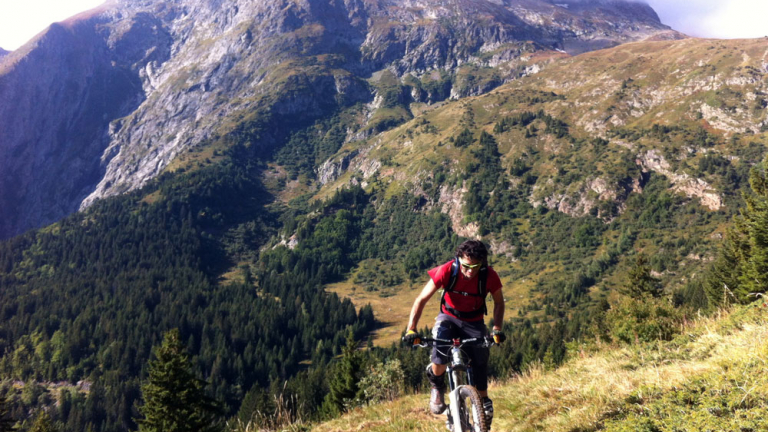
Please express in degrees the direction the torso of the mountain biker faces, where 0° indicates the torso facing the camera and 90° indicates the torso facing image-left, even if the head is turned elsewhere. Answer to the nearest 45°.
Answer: approximately 0°

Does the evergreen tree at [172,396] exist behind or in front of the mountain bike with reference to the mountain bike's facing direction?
behind

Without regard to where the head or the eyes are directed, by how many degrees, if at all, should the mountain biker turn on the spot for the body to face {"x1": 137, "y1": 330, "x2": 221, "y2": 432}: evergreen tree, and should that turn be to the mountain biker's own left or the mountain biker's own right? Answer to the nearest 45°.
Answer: approximately 135° to the mountain biker's own right

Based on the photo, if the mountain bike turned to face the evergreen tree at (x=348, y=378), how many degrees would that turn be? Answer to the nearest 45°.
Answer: approximately 180°

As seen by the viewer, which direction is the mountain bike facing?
toward the camera

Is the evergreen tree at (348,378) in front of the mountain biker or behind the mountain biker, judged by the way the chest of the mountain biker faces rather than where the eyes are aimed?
behind

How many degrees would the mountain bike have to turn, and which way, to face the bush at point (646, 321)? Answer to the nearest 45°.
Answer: approximately 135° to its left
